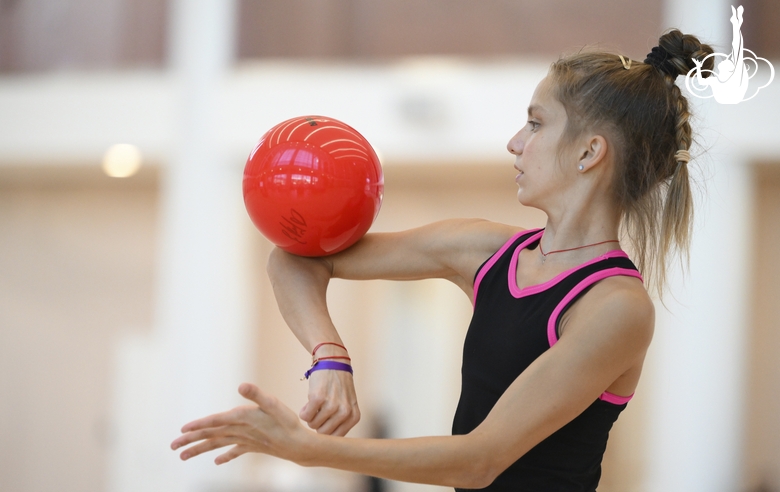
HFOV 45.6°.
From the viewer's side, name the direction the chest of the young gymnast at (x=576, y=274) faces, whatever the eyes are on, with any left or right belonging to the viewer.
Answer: facing the viewer and to the left of the viewer

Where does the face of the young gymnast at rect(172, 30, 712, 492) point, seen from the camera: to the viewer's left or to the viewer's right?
to the viewer's left
